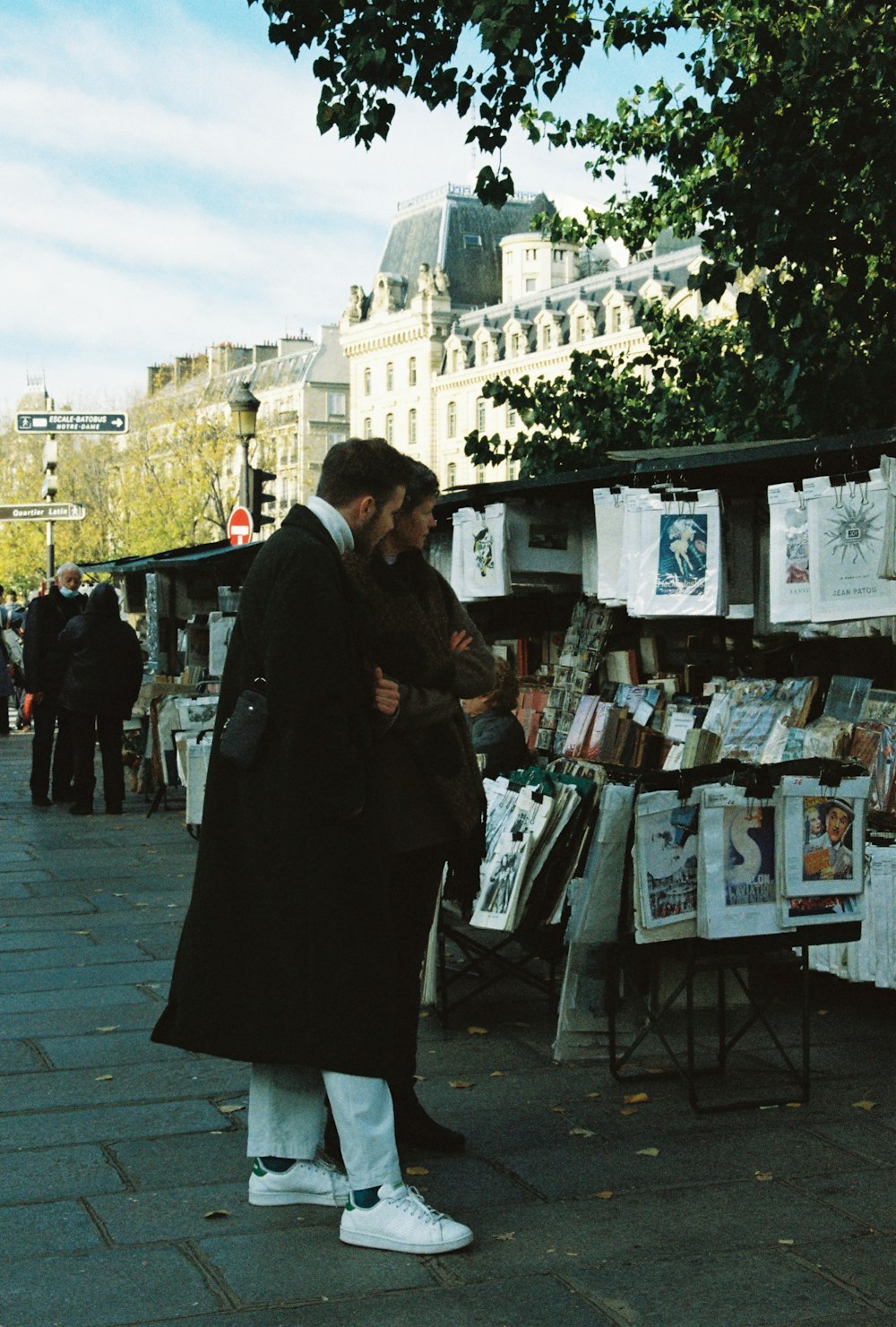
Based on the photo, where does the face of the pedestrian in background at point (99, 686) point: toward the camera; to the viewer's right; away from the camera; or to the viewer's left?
away from the camera

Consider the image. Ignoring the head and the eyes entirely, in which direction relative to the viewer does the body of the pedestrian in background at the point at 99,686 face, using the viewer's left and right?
facing away from the viewer

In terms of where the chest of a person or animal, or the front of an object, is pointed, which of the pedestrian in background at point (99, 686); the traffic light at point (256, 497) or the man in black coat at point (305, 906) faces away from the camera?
the pedestrian in background

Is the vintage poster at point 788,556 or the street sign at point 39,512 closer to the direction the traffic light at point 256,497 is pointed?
the vintage poster

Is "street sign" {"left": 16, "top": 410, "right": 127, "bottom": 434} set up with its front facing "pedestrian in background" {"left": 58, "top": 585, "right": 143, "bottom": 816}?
yes

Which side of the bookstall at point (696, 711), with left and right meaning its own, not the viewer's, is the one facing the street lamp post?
right

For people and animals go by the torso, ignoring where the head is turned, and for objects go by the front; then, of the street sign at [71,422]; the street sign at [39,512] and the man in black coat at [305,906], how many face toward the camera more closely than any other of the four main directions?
2

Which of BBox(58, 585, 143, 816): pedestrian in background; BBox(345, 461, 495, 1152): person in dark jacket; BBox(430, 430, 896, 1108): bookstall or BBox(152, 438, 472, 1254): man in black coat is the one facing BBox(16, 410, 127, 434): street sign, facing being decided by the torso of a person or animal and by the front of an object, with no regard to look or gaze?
the pedestrian in background

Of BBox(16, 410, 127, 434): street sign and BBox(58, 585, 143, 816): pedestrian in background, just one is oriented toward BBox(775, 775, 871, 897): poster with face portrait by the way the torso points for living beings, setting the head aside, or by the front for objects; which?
the street sign
